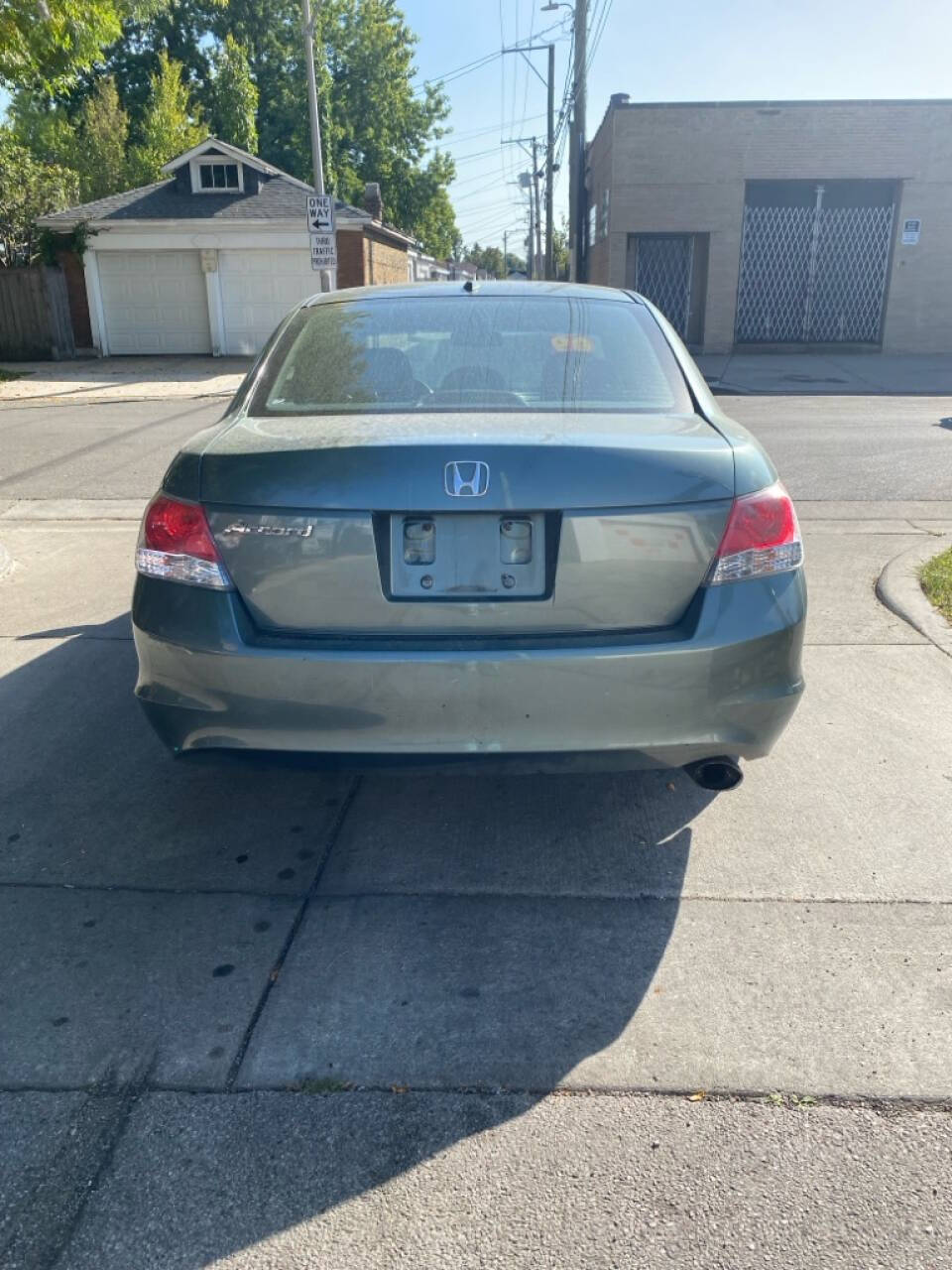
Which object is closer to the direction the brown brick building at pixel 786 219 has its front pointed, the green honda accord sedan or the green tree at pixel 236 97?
the green honda accord sedan

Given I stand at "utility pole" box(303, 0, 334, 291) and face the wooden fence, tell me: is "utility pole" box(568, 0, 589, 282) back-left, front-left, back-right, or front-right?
back-right

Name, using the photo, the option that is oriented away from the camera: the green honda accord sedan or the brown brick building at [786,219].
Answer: the green honda accord sedan

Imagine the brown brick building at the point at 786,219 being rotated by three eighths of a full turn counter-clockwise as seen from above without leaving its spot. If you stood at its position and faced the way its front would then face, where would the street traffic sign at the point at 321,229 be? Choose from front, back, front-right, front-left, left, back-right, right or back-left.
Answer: back

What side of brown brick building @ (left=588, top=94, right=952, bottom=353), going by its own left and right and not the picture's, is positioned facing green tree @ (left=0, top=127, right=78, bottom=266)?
right

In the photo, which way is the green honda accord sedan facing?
away from the camera

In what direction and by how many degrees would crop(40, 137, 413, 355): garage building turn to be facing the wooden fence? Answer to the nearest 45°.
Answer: approximately 90° to its right

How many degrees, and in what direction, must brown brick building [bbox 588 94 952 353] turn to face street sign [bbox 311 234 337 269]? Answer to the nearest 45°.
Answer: approximately 45° to its right

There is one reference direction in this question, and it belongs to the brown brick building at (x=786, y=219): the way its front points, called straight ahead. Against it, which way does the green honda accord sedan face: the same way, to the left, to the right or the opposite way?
the opposite way

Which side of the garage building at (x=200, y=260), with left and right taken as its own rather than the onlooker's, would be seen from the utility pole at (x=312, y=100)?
front

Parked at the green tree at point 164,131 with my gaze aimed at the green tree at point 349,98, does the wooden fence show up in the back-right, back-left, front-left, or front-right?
back-right

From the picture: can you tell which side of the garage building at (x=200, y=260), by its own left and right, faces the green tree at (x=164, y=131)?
back

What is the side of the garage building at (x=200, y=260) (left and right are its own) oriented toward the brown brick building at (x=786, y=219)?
left

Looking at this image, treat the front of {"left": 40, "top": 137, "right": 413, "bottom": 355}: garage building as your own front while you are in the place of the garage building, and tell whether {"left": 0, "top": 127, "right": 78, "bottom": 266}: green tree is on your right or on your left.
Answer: on your right

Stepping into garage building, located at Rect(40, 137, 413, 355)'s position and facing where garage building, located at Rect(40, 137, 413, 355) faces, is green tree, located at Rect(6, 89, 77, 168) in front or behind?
behind
